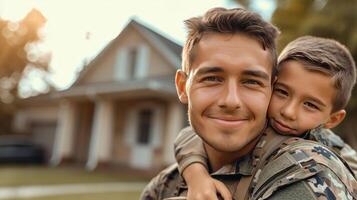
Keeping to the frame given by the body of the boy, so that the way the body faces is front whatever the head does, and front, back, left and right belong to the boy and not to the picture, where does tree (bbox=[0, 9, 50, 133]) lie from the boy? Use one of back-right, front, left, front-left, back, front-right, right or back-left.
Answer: right

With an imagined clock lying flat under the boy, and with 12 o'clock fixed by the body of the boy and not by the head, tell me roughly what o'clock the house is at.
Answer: The house is roughly at 4 o'clock from the boy.

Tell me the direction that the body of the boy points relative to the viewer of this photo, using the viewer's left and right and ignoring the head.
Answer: facing the viewer and to the left of the viewer

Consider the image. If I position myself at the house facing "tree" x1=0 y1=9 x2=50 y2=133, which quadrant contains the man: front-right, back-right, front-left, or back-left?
back-left

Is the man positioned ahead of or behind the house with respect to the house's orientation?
ahead

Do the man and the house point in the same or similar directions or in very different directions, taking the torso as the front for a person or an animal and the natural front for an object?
same or similar directions

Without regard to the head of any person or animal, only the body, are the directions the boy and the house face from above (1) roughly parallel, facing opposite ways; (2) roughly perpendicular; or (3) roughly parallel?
roughly parallel

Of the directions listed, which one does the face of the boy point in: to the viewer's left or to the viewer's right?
to the viewer's left

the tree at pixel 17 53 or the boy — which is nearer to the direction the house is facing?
the boy

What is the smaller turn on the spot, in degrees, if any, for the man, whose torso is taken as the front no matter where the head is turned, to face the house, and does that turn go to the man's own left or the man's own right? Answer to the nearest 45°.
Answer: approximately 180°

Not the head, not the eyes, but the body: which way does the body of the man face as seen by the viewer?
toward the camera

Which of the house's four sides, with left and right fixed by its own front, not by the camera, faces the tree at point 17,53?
right

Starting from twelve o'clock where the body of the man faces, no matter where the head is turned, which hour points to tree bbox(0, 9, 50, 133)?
The tree is roughly at 5 o'clock from the man.

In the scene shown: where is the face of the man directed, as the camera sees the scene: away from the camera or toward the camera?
toward the camera
